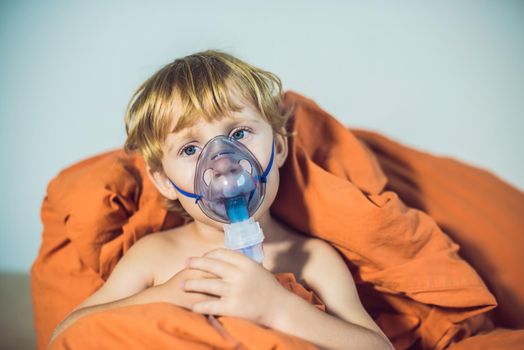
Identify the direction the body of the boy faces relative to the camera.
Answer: toward the camera

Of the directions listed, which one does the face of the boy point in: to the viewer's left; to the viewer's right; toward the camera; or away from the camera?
toward the camera
